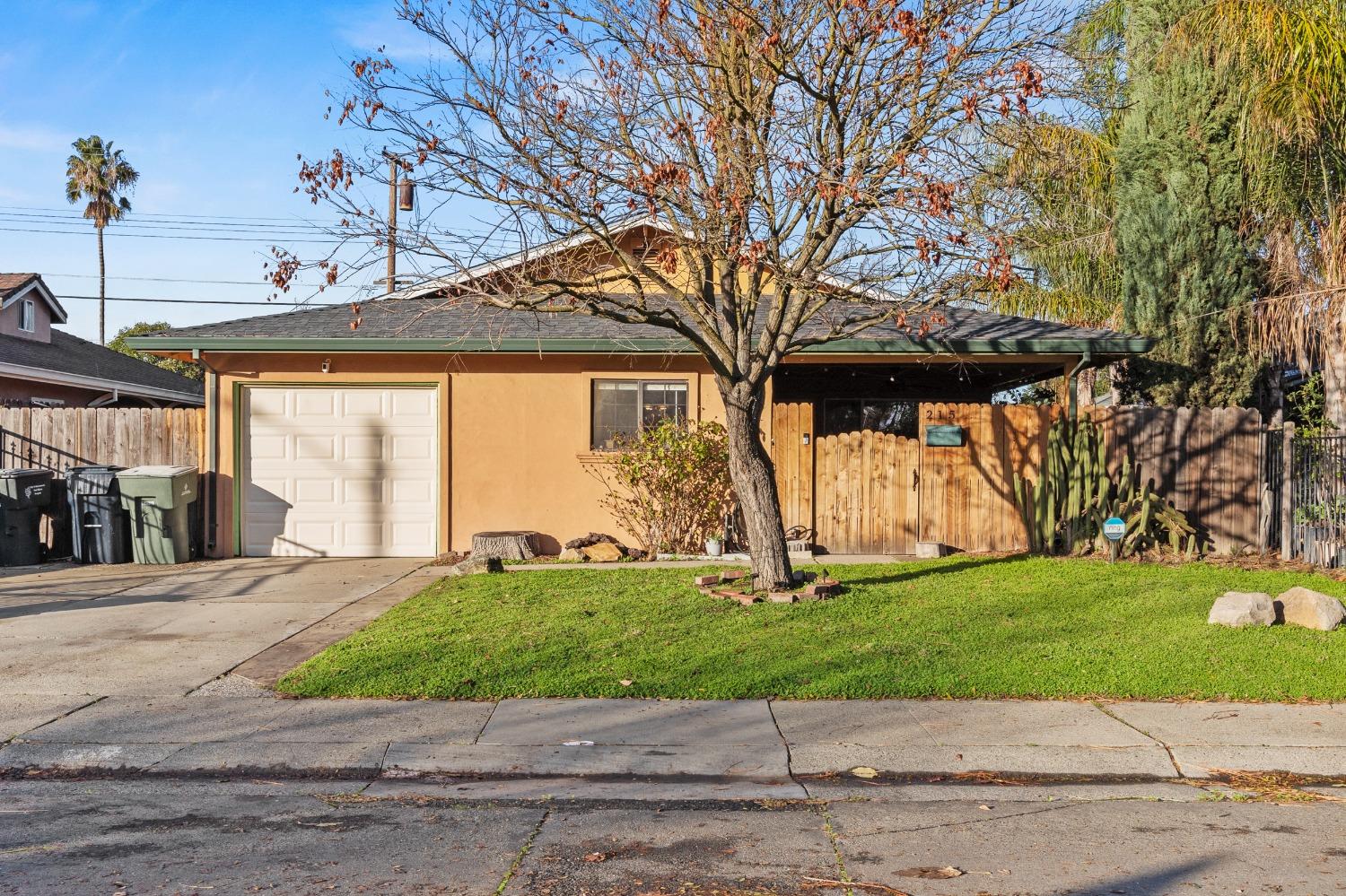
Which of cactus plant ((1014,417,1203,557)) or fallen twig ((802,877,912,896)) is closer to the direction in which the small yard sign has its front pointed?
the fallen twig

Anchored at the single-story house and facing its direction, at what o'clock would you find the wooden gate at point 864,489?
The wooden gate is roughly at 9 o'clock from the single-story house.

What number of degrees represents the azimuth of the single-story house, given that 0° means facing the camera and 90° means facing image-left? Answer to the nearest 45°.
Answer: approximately 0°

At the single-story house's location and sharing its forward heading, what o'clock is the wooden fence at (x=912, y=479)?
The wooden fence is roughly at 9 o'clock from the single-story house.

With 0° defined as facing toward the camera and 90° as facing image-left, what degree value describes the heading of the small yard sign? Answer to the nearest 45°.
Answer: approximately 0°

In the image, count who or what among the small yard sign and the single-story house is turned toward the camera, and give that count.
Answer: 2

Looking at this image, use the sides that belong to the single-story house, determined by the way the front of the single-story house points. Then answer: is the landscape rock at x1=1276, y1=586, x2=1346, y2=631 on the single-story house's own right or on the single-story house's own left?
on the single-story house's own left

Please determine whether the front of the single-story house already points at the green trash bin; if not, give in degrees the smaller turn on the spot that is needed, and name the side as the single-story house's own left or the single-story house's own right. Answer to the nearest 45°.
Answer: approximately 90° to the single-story house's own right

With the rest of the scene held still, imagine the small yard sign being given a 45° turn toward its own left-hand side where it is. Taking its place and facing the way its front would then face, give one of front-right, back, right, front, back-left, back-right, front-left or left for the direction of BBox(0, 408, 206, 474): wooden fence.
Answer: back-right

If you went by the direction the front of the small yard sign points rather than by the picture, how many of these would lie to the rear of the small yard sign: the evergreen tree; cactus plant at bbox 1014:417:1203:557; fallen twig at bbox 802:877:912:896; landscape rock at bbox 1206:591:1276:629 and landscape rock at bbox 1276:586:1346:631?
2

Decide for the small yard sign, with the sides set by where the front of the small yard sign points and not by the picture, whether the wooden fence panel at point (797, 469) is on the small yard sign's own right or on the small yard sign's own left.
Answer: on the small yard sign's own right

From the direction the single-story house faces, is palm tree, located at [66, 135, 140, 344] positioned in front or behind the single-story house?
behind
